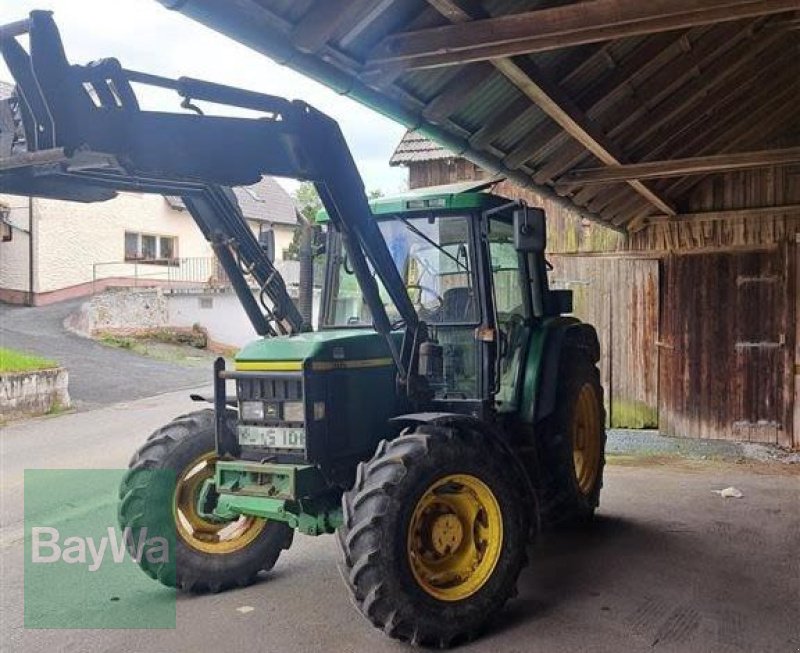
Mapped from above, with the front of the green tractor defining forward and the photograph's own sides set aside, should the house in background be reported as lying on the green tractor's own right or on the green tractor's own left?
on the green tractor's own right

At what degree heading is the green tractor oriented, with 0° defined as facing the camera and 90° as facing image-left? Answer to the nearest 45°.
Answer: approximately 45°
